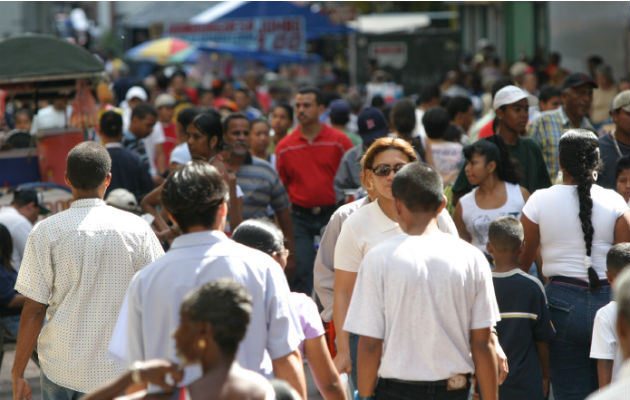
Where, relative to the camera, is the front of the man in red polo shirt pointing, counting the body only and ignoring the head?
toward the camera

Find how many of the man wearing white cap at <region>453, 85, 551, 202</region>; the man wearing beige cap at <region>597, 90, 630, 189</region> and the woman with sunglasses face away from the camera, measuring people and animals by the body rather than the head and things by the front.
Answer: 0

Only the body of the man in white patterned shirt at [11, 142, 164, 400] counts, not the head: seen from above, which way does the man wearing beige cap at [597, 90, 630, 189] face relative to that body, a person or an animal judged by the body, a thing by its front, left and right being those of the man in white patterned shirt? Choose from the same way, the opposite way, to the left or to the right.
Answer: the opposite way

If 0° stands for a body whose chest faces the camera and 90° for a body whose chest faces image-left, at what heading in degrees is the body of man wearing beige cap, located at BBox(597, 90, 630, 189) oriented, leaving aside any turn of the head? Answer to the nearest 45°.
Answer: approximately 315°

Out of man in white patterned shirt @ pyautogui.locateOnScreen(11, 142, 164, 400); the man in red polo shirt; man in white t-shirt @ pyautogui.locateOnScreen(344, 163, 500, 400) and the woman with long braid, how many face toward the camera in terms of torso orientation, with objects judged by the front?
1

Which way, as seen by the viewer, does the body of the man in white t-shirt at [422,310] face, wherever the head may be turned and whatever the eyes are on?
away from the camera

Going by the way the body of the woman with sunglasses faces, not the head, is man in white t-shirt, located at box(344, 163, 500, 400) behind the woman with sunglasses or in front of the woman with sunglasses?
in front

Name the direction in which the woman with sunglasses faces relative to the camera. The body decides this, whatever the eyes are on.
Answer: toward the camera

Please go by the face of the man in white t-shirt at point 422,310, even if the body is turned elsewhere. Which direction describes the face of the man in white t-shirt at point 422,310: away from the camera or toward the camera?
away from the camera

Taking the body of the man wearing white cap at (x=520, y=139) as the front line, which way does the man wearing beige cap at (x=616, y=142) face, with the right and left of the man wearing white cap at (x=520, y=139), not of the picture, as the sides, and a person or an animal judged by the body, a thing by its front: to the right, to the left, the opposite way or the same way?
the same way

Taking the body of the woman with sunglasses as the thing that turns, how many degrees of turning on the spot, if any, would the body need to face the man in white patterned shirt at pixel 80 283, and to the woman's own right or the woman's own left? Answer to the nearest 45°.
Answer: approximately 45° to the woman's own right

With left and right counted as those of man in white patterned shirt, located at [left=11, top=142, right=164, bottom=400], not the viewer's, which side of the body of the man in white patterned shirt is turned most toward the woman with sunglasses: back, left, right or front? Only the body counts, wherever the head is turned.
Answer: right

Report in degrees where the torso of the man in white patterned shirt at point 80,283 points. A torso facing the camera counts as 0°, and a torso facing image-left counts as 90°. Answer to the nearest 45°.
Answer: approximately 180°

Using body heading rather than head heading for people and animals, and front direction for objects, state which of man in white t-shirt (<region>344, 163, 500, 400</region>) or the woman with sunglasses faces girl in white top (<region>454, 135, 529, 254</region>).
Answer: the man in white t-shirt

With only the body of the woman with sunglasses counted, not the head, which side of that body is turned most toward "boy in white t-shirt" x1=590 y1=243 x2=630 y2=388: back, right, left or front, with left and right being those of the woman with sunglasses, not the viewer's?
left

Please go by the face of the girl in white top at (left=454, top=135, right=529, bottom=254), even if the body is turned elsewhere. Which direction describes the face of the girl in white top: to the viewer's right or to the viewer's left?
to the viewer's left

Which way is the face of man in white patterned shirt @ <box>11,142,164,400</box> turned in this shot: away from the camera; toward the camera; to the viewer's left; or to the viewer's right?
away from the camera

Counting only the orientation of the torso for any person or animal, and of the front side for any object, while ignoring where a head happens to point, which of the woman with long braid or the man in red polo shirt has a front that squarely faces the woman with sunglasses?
the man in red polo shirt

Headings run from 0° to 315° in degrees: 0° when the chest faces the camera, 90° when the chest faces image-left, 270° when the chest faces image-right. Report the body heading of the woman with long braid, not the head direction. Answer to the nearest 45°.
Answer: approximately 180°

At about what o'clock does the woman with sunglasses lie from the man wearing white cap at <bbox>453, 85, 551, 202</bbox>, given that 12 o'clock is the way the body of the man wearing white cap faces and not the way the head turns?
The woman with sunglasses is roughly at 2 o'clock from the man wearing white cap.
